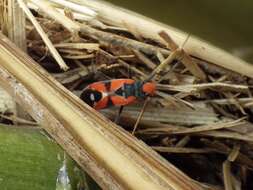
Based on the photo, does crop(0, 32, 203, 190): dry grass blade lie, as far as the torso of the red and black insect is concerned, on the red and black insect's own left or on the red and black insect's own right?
on the red and black insect's own right

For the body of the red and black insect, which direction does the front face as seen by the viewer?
to the viewer's right
